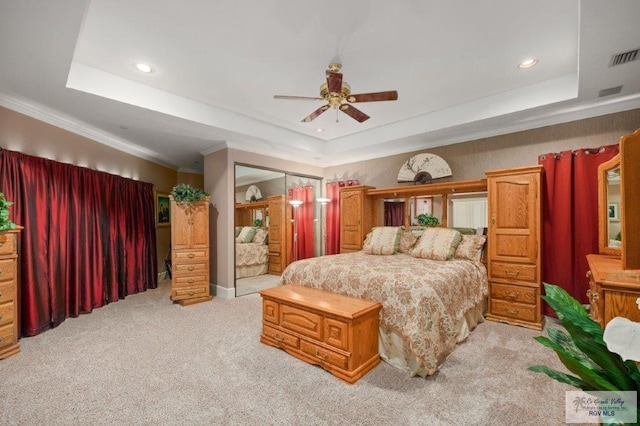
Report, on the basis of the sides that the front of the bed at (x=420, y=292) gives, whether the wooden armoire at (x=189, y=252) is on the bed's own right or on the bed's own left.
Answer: on the bed's own right

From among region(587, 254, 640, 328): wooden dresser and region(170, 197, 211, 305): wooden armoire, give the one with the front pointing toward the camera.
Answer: the wooden armoire

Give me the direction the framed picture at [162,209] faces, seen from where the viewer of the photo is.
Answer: facing the viewer and to the right of the viewer

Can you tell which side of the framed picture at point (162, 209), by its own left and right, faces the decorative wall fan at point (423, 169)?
front

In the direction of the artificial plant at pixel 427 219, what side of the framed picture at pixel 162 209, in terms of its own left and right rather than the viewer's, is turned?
front

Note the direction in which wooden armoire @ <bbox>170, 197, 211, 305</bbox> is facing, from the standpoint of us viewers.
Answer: facing the viewer

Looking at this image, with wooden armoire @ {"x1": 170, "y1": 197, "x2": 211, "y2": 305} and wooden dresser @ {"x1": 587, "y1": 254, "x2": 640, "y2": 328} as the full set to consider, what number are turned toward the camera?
1

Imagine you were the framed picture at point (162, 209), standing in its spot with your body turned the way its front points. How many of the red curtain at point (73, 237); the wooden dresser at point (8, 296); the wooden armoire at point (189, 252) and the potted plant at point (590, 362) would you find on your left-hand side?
0

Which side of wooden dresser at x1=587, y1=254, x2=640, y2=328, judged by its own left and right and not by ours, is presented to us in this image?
left

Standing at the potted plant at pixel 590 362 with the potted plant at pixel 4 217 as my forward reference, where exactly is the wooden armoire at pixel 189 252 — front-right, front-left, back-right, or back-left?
front-right

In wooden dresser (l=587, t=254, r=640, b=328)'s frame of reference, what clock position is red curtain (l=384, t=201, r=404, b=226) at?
The red curtain is roughly at 1 o'clock from the wooden dresser.

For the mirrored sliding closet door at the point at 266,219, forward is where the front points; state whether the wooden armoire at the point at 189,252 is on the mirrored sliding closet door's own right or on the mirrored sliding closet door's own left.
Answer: on the mirrored sliding closet door's own right

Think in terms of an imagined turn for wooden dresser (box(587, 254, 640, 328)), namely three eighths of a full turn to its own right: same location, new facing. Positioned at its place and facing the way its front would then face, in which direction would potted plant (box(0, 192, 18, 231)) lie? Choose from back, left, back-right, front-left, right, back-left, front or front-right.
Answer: back

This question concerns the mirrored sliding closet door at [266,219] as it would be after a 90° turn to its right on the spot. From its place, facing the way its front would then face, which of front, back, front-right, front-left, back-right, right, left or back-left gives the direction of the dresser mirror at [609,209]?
left

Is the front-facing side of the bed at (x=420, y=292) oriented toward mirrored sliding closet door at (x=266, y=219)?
no

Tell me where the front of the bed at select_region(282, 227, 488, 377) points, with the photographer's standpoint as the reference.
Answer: facing the viewer and to the left of the viewer

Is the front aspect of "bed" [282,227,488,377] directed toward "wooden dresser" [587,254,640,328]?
no

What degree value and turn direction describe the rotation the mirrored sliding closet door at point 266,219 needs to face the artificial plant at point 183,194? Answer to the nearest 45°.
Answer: approximately 90° to its right

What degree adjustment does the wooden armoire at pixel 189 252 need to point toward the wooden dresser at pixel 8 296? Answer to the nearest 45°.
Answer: approximately 45° to its right
